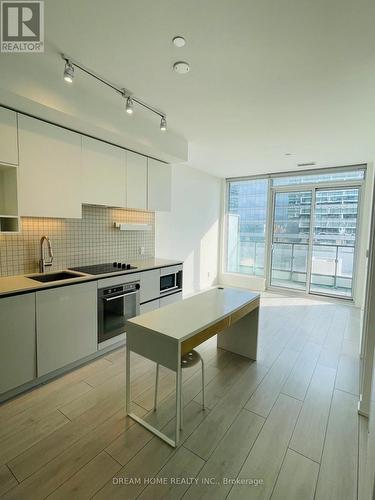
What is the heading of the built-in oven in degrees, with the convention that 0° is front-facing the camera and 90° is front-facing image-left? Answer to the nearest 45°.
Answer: approximately 315°

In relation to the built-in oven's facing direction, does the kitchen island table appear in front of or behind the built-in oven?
in front

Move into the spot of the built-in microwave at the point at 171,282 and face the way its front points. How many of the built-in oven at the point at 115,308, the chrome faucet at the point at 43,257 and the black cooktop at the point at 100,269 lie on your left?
0

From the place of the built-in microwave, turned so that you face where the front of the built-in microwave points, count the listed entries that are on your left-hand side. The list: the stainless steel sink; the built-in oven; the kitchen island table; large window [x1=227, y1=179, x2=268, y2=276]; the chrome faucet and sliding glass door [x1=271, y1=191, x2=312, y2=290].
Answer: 2

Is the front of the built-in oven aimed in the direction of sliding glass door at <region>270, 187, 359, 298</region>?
no

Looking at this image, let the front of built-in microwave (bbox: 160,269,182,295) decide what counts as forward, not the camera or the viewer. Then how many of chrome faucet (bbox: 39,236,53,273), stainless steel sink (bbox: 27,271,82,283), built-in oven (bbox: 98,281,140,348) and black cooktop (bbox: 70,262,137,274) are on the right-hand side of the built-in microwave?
4

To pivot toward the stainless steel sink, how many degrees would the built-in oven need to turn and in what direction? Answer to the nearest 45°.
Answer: approximately 135° to its right

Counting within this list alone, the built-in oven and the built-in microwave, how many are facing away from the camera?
0

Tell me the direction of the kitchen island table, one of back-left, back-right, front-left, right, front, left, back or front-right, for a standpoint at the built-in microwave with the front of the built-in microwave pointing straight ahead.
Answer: front-right

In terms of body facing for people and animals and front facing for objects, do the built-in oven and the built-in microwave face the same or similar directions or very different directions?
same or similar directions

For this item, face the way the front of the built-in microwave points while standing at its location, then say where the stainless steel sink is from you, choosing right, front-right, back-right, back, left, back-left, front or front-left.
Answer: right

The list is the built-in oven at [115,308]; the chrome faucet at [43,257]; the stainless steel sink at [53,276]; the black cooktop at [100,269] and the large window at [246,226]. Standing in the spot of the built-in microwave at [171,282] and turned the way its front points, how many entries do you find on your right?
4

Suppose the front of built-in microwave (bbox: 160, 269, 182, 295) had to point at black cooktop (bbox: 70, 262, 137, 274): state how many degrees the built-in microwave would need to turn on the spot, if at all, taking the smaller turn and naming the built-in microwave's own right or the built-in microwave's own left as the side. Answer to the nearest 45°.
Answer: approximately 90° to the built-in microwave's own right

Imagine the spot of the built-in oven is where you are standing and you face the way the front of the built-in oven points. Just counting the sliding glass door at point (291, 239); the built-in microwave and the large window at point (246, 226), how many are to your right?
0
